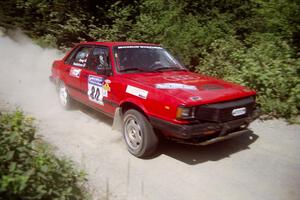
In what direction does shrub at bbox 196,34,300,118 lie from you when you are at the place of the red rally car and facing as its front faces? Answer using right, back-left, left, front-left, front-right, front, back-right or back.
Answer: left

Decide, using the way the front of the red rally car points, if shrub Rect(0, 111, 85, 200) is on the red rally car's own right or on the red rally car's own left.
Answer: on the red rally car's own right
